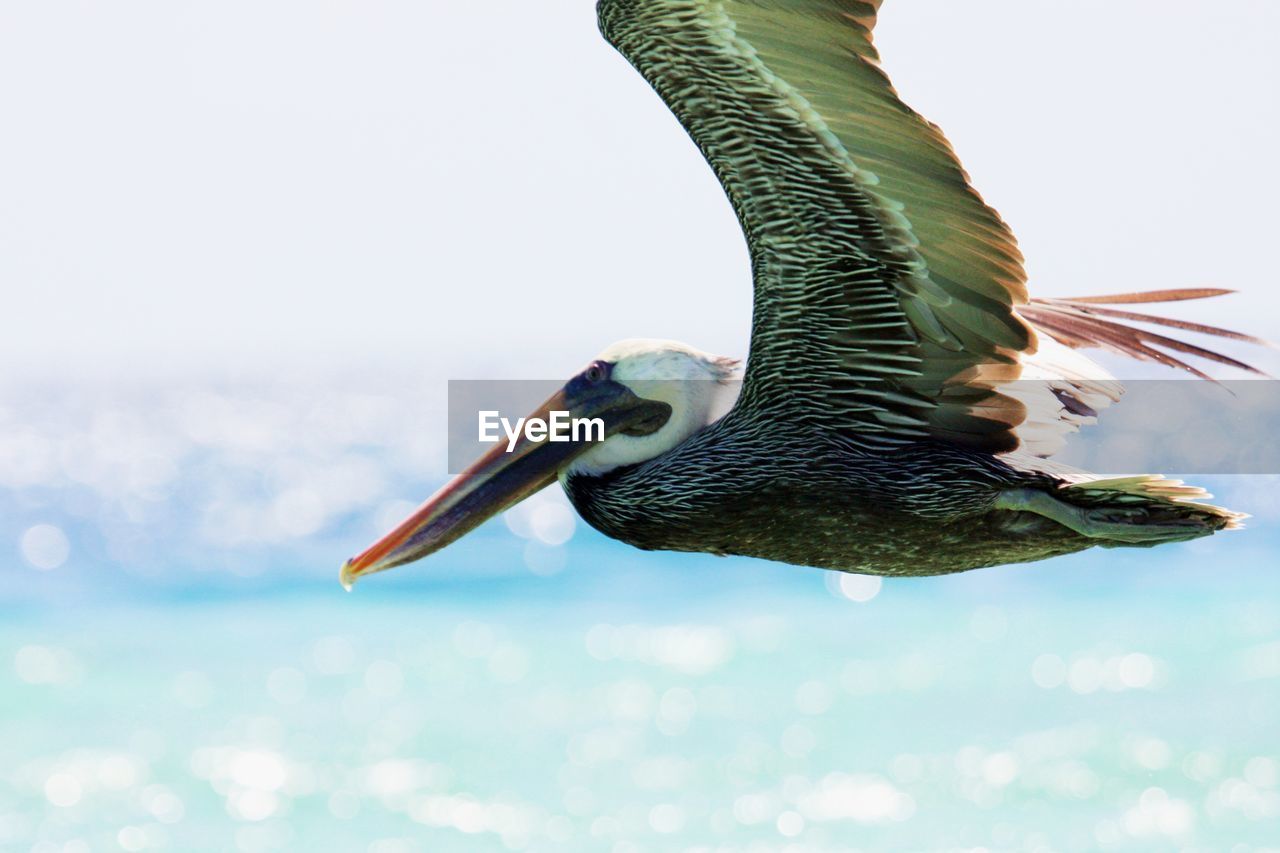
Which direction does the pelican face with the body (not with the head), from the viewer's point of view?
to the viewer's left
